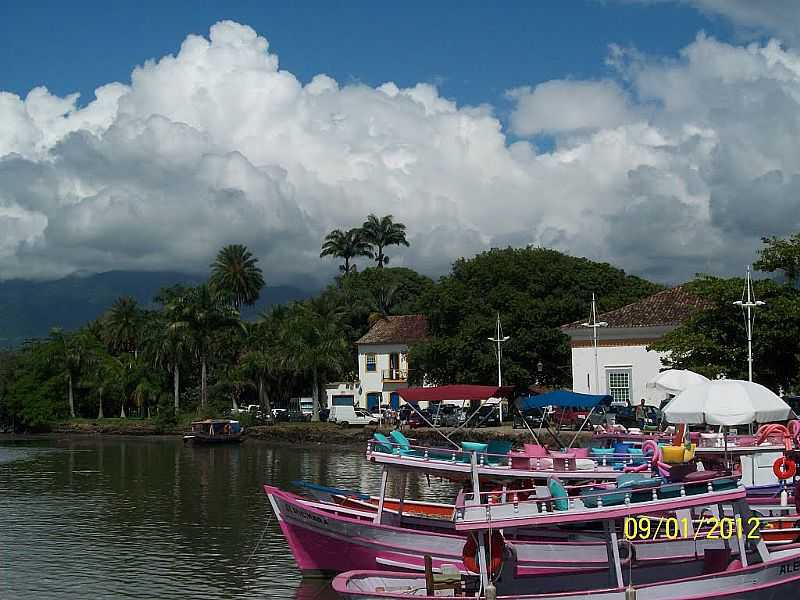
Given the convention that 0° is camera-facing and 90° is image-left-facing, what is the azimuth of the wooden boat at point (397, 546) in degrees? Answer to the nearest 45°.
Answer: approximately 90°

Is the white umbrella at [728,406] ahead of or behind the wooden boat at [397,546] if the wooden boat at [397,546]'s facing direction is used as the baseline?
behind

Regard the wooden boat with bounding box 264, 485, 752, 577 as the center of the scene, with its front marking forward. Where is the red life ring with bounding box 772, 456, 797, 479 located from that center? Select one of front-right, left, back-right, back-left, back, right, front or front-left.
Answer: back
